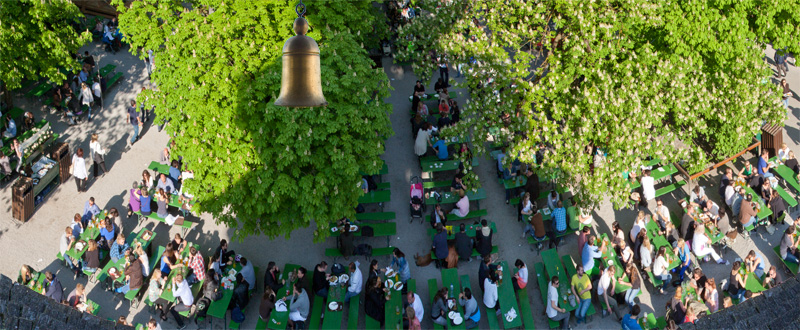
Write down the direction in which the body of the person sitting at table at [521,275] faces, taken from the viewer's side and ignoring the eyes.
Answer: to the viewer's left

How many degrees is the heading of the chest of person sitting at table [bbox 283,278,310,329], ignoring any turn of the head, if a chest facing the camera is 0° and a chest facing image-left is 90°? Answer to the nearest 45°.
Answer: approximately 90°

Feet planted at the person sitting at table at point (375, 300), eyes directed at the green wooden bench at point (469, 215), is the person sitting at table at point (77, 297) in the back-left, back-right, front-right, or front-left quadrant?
back-left

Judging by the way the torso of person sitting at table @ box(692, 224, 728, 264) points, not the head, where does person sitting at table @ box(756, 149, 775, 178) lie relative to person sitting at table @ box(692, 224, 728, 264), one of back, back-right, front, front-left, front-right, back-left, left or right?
front-left

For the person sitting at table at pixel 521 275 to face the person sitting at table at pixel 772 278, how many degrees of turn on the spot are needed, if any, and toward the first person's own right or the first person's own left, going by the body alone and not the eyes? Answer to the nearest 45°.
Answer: approximately 180°
